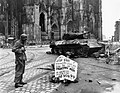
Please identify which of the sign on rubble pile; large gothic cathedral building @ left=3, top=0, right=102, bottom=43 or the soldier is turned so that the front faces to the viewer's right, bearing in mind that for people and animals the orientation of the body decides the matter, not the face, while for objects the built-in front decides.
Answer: the soldier

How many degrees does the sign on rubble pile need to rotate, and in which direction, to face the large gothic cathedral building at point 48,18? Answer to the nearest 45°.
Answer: approximately 180°

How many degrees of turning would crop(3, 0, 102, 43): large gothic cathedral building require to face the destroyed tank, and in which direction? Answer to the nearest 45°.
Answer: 0° — it already faces it

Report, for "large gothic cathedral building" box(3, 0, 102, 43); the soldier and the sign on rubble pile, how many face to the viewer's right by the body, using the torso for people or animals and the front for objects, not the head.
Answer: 1

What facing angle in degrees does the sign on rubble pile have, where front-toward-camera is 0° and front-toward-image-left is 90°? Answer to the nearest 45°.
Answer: approximately 0°

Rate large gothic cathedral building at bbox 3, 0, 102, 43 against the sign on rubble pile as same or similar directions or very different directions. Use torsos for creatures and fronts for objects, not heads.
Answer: same or similar directions

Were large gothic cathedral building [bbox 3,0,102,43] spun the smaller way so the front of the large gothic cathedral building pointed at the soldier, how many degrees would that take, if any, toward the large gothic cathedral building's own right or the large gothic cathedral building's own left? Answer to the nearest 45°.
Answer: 0° — it already faces them

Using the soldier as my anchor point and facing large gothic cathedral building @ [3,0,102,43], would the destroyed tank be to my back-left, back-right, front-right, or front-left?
front-right

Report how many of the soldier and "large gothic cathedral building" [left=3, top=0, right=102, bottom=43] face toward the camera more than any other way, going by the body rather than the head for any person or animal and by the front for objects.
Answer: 1

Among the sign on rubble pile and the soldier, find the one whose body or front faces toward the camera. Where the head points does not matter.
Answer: the sign on rubble pile

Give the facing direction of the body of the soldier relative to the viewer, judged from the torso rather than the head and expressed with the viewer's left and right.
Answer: facing to the right of the viewer

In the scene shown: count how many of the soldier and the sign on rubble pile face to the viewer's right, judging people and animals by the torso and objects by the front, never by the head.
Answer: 1

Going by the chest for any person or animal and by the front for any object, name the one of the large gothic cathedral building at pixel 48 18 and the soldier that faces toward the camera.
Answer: the large gothic cathedral building

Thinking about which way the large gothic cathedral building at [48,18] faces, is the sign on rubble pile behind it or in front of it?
in front

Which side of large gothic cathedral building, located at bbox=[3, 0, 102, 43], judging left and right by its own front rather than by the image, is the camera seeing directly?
front
